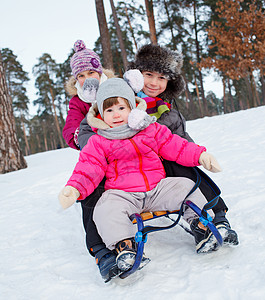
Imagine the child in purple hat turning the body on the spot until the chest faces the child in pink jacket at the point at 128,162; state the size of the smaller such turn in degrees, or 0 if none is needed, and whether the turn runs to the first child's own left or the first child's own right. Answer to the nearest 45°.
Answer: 0° — they already face them

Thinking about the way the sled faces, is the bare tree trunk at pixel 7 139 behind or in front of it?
behind

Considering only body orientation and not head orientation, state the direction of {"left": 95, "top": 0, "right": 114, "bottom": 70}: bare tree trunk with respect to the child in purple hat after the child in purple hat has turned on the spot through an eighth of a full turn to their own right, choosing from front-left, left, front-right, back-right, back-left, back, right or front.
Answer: back-right

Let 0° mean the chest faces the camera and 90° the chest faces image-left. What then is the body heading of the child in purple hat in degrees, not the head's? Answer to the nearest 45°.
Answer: approximately 0°

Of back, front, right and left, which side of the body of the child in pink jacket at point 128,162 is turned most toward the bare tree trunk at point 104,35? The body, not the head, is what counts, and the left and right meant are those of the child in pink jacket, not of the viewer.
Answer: back

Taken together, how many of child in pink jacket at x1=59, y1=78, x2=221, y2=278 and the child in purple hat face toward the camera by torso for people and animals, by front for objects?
2

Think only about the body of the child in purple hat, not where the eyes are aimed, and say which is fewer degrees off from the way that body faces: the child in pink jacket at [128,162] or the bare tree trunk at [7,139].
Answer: the child in pink jacket

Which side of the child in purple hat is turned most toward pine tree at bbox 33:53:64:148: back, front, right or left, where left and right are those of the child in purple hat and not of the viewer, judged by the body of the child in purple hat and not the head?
back

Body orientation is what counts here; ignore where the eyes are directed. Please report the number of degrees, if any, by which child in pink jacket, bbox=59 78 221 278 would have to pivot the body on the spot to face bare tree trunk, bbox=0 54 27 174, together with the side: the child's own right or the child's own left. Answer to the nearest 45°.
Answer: approximately 135° to the child's own right

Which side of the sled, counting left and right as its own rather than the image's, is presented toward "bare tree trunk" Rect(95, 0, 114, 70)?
back

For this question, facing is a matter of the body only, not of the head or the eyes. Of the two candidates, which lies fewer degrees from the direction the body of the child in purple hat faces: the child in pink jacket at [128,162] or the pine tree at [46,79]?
the child in pink jacket
